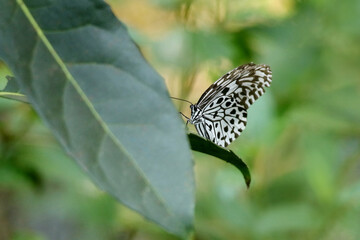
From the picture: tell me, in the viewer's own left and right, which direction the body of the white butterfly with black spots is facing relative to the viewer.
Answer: facing to the left of the viewer
